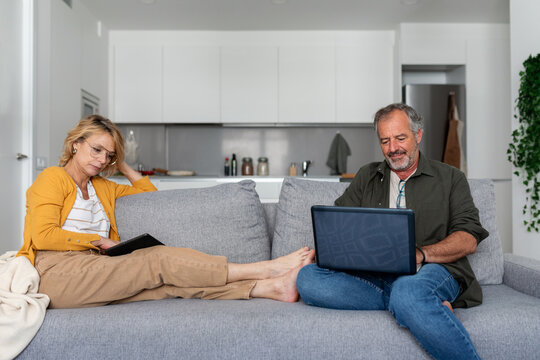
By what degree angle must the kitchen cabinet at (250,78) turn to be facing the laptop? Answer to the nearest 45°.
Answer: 0° — it already faces it

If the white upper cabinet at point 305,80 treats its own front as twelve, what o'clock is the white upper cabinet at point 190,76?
the white upper cabinet at point 190,76 is roughly at 3 o'clock from the white upper cabinet at point 305,80.

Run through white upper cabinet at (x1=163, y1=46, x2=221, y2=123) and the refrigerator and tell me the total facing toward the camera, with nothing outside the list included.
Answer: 2

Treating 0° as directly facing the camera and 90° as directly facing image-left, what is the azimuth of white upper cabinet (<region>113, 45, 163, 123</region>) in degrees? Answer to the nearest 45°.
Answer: approximately 0°

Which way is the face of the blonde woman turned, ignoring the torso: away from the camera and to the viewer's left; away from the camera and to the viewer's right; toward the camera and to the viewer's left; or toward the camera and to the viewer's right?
toward the camera and to the viewer's right

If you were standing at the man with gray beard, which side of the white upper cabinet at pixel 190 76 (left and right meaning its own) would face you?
front

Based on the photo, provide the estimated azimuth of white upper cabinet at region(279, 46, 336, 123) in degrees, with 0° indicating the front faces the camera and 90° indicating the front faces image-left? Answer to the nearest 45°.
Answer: approximately 0°
